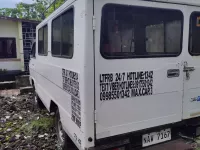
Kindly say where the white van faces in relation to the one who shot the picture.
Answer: facing away from the viewer and to the left of the viewer
